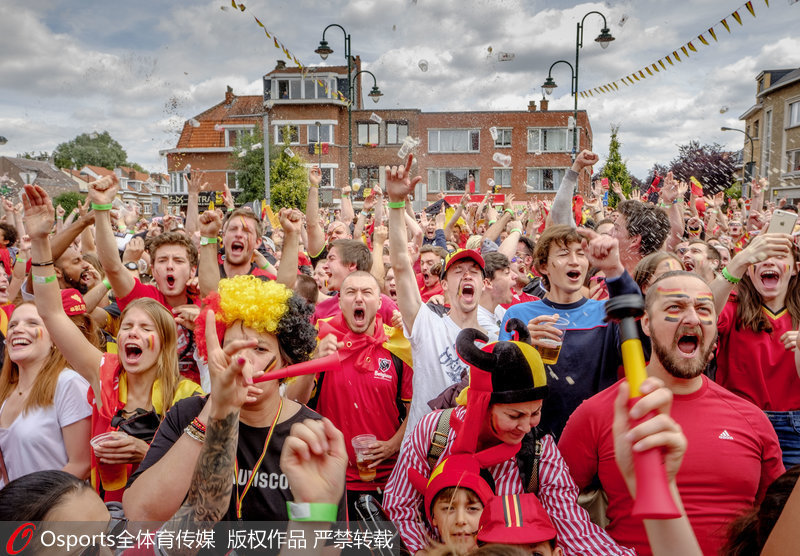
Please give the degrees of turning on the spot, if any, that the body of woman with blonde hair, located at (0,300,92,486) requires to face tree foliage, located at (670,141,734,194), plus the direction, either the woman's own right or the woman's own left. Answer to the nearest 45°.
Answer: approximately 180°

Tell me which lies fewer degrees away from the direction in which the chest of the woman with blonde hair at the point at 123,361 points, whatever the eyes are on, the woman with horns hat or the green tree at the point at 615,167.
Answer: the woman with horns hat

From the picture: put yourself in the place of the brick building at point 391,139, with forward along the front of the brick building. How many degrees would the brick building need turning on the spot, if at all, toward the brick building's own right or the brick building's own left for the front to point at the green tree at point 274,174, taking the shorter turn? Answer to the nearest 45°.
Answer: approximately 45° to the brick building's own right

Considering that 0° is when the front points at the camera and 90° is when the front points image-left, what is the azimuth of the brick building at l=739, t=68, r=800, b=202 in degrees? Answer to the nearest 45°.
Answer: approximately 45°

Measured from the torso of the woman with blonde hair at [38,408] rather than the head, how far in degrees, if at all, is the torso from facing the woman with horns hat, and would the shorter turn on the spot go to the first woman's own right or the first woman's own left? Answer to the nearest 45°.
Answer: approximately 90° to the first woman's own left

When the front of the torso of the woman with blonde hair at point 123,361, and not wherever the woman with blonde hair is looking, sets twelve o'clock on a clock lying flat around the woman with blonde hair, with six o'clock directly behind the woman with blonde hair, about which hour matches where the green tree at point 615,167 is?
The green tree is roughly at 6 o'clock from the woman with blonde hair.

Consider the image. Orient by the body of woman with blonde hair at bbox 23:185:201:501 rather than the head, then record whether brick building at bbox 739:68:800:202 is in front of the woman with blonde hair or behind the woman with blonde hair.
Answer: behind

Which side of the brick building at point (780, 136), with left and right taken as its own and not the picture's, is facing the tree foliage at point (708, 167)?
right

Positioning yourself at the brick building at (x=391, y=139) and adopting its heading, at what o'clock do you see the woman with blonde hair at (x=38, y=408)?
The woman with blonde hair is roughly at 12 o'clock from the brick building.
